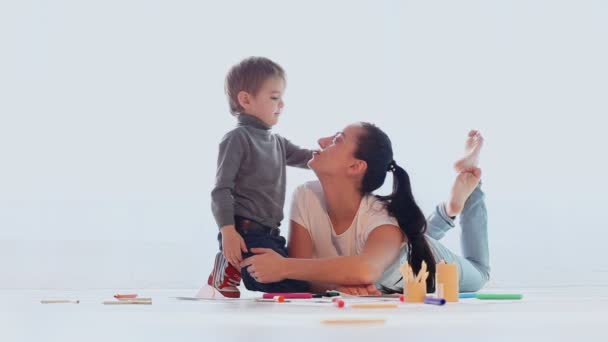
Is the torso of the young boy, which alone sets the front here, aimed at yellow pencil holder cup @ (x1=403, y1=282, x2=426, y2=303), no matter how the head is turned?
yes

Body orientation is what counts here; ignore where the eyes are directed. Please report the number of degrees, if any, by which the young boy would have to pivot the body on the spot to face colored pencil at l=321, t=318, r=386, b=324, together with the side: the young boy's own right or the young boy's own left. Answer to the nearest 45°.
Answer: approximately 45° to the young boy's own right

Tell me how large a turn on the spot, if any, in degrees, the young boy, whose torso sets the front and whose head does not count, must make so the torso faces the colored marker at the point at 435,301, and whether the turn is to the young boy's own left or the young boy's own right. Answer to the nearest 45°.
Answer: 0° — they already face it

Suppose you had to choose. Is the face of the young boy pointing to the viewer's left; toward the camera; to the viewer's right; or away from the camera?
to the viewer's right

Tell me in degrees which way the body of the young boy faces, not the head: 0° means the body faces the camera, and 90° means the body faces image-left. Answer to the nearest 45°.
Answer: approximately 315°

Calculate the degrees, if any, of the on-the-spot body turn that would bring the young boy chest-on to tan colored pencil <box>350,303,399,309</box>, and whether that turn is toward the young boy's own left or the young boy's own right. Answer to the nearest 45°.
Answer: approximately 45° to the young boy's own right

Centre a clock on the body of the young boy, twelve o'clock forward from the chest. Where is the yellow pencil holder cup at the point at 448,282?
The yellow pencil holder cup is roughly at 12 o'clock from the young boy.
